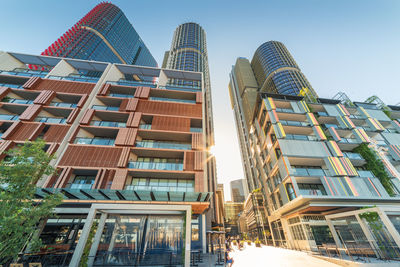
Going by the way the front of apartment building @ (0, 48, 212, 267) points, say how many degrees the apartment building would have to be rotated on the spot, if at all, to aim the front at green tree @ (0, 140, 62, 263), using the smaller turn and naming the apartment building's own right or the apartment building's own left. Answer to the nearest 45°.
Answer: approximately 45° to the apartment building's own right

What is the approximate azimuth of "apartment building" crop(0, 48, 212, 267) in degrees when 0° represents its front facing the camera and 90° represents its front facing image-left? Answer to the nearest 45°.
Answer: approximately 0°
